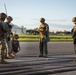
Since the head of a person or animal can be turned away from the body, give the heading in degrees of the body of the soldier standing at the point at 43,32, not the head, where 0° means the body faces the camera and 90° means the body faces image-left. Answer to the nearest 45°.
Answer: approximately 45°
